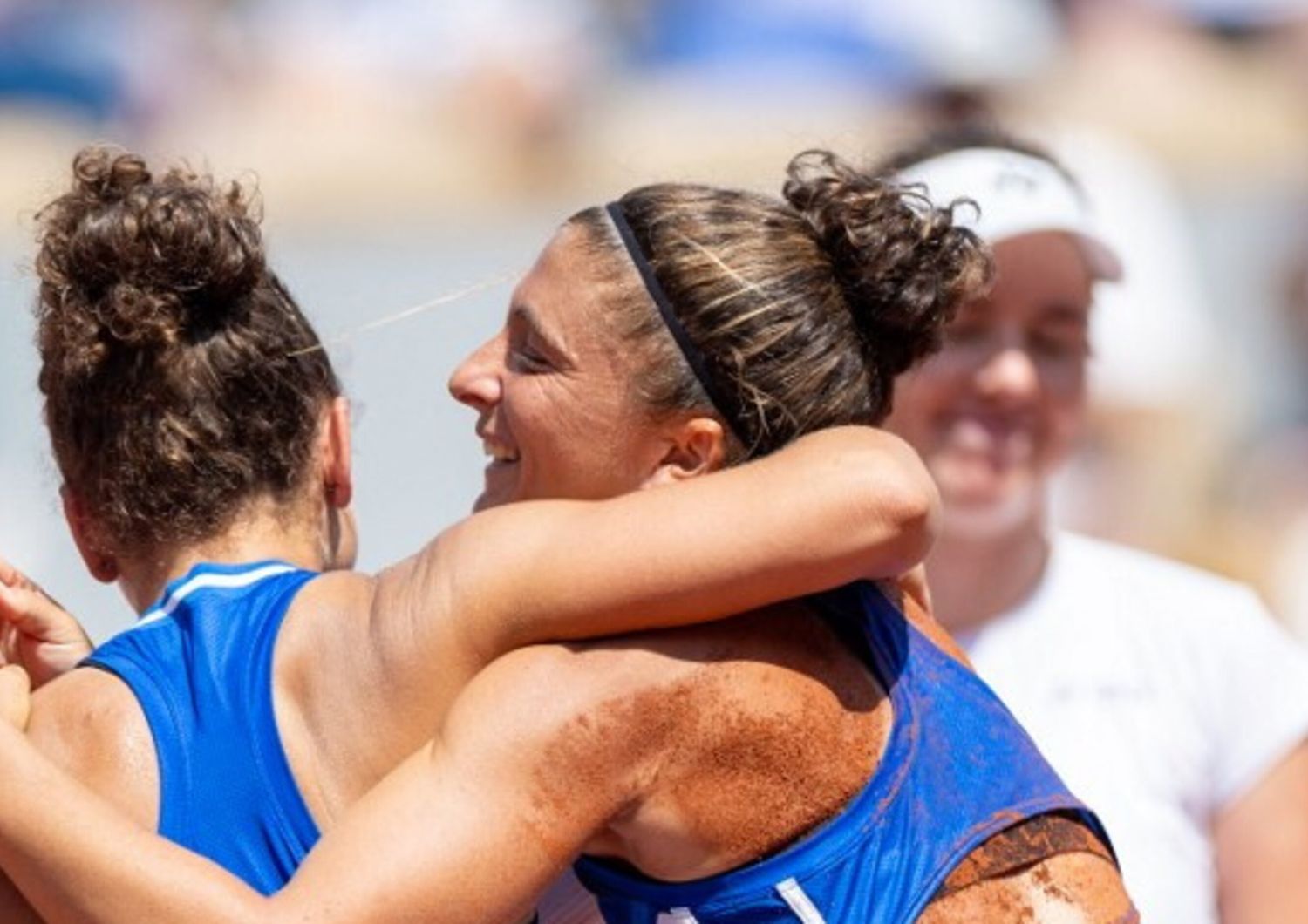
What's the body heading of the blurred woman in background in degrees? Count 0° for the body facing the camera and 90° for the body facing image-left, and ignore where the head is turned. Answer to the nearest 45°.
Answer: approximately 0°

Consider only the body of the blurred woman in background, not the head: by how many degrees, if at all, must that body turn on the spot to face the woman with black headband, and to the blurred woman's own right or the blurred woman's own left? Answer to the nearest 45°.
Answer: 0° — they already face them

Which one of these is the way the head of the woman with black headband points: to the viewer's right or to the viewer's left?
to the viewer's left
